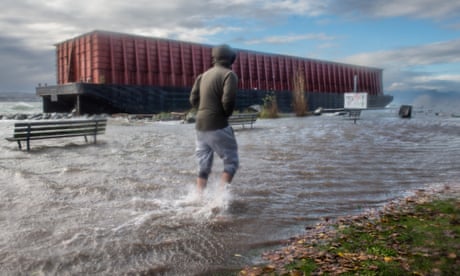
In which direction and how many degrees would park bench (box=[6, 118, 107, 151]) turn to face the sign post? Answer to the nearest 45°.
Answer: approximately 90° to its right

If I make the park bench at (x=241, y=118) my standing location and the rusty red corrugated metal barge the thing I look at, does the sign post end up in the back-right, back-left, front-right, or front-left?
front-right

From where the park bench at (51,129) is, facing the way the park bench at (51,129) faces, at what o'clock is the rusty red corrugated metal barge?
The rusty red corrugated metal barge is roughly at 2 o'clock from the park bench.

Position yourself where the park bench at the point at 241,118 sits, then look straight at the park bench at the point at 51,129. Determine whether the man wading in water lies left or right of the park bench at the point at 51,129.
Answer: left

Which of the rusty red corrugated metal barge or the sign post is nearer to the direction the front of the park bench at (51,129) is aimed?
the rusty red corrugated metal barge

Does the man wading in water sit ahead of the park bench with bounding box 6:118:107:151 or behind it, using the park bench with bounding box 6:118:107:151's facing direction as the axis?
behind

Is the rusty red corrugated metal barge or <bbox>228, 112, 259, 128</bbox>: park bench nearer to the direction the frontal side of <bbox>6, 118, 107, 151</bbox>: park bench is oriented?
the rusty red corrugated metal barge

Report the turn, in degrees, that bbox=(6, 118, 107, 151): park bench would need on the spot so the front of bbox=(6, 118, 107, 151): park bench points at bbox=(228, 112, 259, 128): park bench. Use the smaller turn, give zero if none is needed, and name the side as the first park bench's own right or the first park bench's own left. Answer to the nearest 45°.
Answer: approximately 90° to the first park bench's own right

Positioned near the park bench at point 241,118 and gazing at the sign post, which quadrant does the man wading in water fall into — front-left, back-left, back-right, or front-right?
back-right

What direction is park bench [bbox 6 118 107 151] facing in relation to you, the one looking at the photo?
facing away from the viewer and to the left of the viewer
